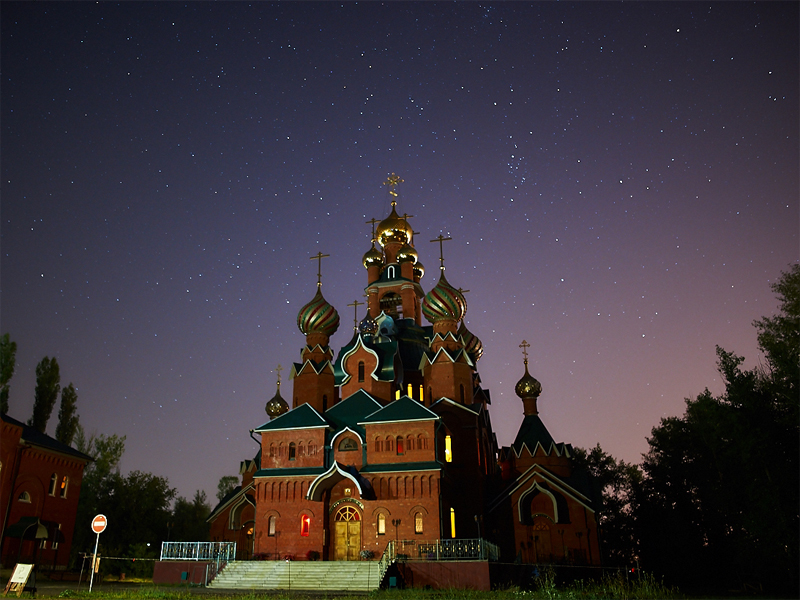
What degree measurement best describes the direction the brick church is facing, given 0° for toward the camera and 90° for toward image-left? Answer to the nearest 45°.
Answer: approximately 0°

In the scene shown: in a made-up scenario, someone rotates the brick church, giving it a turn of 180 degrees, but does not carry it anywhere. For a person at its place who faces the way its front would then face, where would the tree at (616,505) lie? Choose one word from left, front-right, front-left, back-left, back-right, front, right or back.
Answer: front-right

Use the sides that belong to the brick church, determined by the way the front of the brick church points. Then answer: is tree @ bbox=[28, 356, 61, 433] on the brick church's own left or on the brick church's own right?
on the brick church's own right

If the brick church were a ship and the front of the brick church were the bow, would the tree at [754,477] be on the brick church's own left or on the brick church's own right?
on the brick church's own left

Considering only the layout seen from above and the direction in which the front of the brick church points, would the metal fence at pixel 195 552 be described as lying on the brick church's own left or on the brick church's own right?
on the brick church's own right

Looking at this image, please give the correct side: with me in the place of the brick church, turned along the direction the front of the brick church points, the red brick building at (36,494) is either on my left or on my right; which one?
on my right

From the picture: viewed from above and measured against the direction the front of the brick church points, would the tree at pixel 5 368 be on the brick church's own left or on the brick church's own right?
on the brick church's own right
